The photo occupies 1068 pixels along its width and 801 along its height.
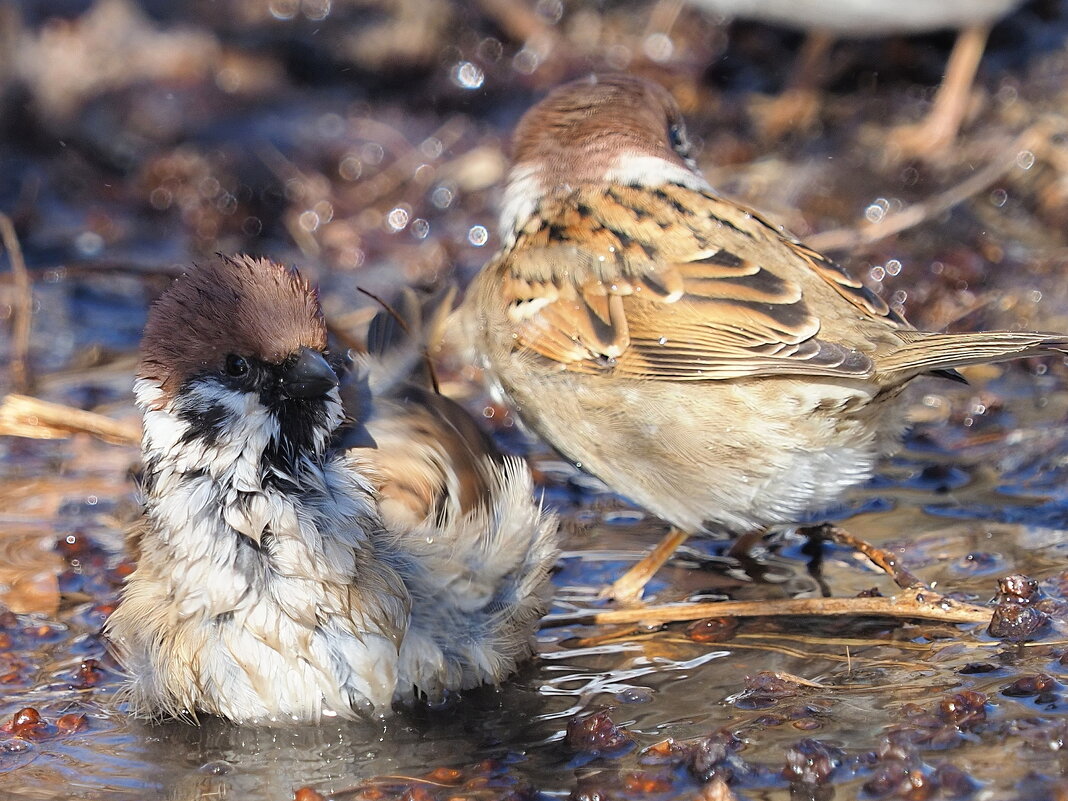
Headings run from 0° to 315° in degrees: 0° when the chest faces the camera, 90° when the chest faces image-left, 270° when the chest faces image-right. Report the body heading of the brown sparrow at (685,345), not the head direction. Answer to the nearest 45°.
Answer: approximately 135°

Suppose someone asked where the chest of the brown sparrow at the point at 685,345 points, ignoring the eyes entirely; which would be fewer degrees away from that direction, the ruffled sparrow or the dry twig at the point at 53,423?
the dry twig

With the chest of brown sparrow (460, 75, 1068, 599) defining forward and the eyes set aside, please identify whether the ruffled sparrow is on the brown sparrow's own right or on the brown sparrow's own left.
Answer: on the brown sparrow's own left

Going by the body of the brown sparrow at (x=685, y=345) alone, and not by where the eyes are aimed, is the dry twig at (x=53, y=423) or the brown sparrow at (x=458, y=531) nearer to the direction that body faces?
the dry twig

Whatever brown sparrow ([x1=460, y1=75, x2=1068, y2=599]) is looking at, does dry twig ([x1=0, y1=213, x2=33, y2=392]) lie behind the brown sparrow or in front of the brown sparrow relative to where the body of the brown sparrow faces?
in front

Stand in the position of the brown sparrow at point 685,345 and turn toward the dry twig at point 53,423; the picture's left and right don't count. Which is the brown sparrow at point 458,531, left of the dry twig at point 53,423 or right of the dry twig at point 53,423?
left
